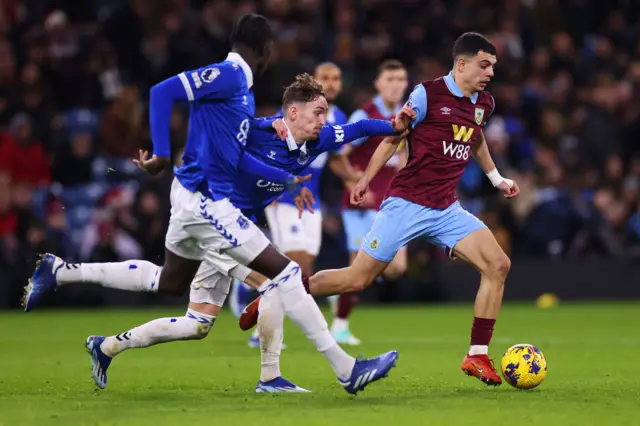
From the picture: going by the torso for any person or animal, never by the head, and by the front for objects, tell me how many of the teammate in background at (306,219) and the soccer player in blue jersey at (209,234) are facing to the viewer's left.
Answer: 0

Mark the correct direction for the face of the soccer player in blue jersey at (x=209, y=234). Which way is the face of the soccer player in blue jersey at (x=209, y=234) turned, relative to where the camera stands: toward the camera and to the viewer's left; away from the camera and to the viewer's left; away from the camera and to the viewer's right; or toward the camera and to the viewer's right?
away from the camera and to the viewer's right

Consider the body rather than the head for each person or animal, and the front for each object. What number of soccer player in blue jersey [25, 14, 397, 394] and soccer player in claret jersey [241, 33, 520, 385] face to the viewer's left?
0

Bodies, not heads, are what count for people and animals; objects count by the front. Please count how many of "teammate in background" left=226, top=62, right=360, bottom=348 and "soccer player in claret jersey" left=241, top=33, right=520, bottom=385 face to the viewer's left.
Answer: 0

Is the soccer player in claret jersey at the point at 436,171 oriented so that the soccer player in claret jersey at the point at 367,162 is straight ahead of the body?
no

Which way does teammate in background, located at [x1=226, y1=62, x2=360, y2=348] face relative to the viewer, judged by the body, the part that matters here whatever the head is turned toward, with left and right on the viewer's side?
facing the viewer and to the right of the viewer

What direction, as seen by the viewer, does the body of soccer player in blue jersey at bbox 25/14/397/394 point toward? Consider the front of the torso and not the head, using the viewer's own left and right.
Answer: facing to the right of the viewer

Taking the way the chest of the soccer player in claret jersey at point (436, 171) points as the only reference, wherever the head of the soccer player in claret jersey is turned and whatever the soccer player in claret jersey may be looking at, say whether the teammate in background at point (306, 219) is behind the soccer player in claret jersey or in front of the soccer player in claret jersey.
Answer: behind

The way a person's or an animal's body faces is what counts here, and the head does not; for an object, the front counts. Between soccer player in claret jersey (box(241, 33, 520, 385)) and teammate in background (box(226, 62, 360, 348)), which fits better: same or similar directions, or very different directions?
same or similar directions

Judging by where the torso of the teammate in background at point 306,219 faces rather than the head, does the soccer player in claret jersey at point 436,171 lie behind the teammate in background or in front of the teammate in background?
in front

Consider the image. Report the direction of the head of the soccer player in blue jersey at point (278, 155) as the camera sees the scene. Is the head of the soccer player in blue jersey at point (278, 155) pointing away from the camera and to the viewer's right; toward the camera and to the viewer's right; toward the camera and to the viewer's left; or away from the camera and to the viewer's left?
toward the camera and to the viewer's right

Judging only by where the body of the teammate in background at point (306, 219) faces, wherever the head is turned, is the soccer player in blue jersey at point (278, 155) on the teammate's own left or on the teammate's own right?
on the teammate's own right

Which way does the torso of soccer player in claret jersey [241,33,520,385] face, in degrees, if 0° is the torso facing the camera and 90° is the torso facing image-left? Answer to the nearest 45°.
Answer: approximately 315°

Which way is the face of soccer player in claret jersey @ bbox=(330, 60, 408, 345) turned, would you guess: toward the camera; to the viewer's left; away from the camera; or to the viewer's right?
toward the camera

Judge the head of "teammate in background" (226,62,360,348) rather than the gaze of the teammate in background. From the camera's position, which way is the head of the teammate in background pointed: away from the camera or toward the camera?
toward the camera
